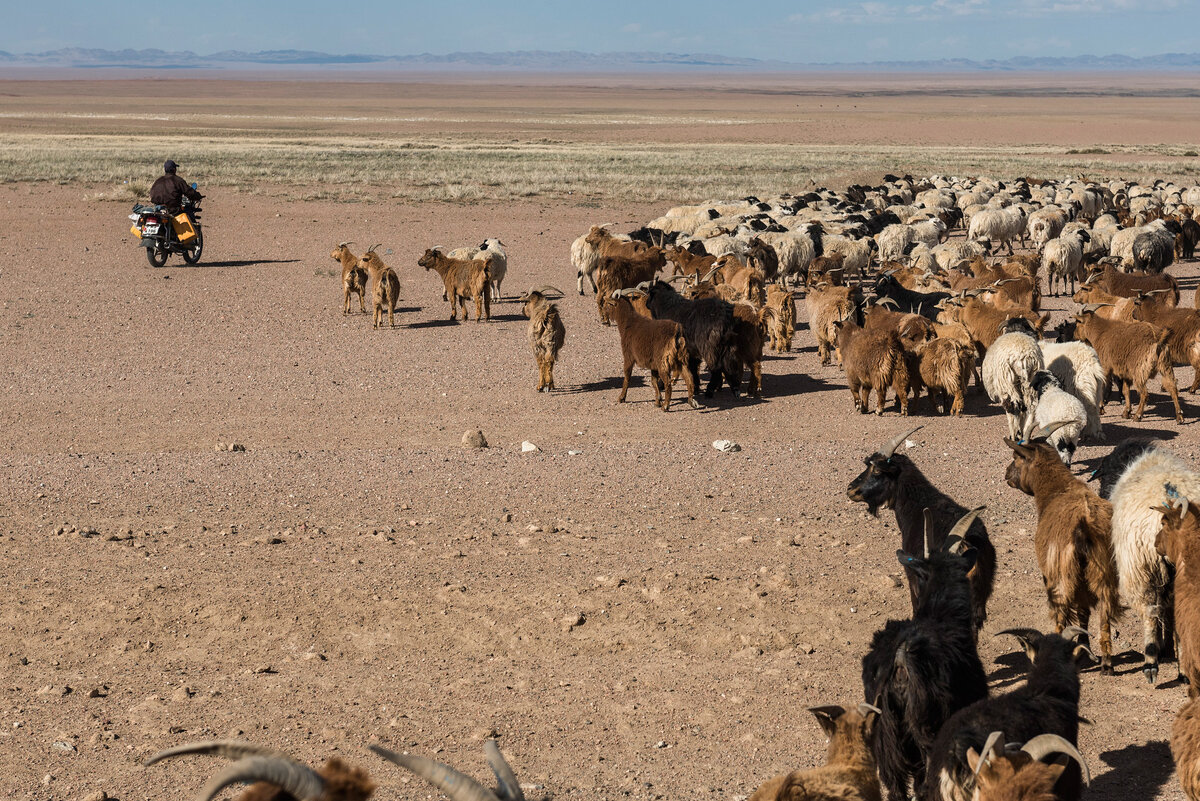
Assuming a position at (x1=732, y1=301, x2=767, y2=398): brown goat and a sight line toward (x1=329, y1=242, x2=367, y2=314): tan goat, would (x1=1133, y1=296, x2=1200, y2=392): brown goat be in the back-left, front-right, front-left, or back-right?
back-right

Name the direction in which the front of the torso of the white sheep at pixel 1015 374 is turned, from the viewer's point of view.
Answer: away from the camera

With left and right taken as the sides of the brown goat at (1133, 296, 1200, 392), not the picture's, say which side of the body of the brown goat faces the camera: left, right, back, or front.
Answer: left

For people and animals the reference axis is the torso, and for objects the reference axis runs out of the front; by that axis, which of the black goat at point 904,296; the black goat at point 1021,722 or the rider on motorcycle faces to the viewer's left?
the black goat at point 904,296

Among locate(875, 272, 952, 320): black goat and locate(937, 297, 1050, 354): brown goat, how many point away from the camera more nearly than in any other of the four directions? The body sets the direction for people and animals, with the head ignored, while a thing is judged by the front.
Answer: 0

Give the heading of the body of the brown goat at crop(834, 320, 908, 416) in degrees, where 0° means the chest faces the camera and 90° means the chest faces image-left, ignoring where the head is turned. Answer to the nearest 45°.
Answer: approximately 135°

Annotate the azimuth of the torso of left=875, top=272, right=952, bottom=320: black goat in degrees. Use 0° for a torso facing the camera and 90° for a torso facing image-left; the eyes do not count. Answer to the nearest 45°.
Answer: approximately 90°

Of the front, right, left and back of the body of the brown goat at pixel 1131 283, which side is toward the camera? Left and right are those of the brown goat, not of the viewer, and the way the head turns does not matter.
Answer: left

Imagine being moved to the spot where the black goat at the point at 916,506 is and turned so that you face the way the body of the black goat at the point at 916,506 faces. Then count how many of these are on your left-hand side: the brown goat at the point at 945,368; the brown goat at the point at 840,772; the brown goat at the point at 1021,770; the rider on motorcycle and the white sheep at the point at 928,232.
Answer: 2

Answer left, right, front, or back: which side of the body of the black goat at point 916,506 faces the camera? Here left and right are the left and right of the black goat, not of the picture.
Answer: left

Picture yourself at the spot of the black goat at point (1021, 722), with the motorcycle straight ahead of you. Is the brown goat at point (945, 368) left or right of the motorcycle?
right

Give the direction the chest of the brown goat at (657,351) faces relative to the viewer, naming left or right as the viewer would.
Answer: facing away from the viewer and to the left of the viewer

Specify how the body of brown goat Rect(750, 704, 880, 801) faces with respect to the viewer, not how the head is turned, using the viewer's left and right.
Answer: facing away from the viewer and to the right of the viewer

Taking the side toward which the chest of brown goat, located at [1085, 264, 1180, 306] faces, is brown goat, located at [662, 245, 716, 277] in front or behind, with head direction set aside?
in front

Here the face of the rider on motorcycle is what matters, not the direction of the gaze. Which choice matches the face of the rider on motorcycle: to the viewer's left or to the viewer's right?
to the viewer's right

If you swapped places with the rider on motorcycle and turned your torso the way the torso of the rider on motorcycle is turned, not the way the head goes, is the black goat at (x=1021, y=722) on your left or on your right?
on your right

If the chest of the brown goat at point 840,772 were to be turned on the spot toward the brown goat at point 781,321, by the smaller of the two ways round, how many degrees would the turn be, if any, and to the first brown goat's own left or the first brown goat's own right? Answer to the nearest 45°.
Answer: approximately 45° to the first brown goat's own left
